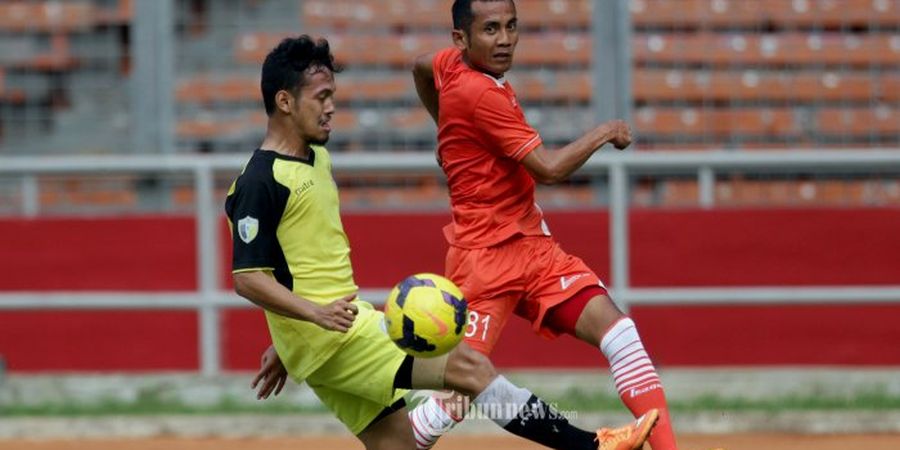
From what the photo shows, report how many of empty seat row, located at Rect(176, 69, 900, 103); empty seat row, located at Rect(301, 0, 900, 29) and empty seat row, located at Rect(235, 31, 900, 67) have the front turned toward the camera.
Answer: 3

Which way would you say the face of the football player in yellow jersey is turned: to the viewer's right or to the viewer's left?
to the viewer's right

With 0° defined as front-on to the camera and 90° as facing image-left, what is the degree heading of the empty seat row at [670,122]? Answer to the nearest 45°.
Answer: approximately 0°

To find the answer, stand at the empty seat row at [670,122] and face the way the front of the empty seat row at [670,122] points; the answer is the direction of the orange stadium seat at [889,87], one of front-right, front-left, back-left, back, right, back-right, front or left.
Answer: left

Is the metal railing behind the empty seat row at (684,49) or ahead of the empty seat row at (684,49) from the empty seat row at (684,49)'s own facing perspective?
ahead

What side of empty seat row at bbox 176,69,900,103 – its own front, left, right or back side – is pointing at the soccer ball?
front
